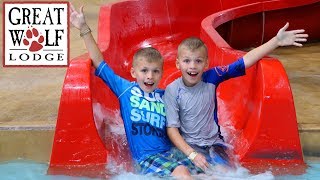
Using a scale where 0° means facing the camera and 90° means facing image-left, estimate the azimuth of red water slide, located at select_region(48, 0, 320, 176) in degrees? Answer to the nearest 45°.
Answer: approximately 0°

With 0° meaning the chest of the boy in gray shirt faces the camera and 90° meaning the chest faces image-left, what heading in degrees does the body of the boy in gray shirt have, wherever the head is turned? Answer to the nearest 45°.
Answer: approximately 0°

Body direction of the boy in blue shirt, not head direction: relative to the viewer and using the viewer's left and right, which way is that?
facing the viewer and to the right of the viewer
